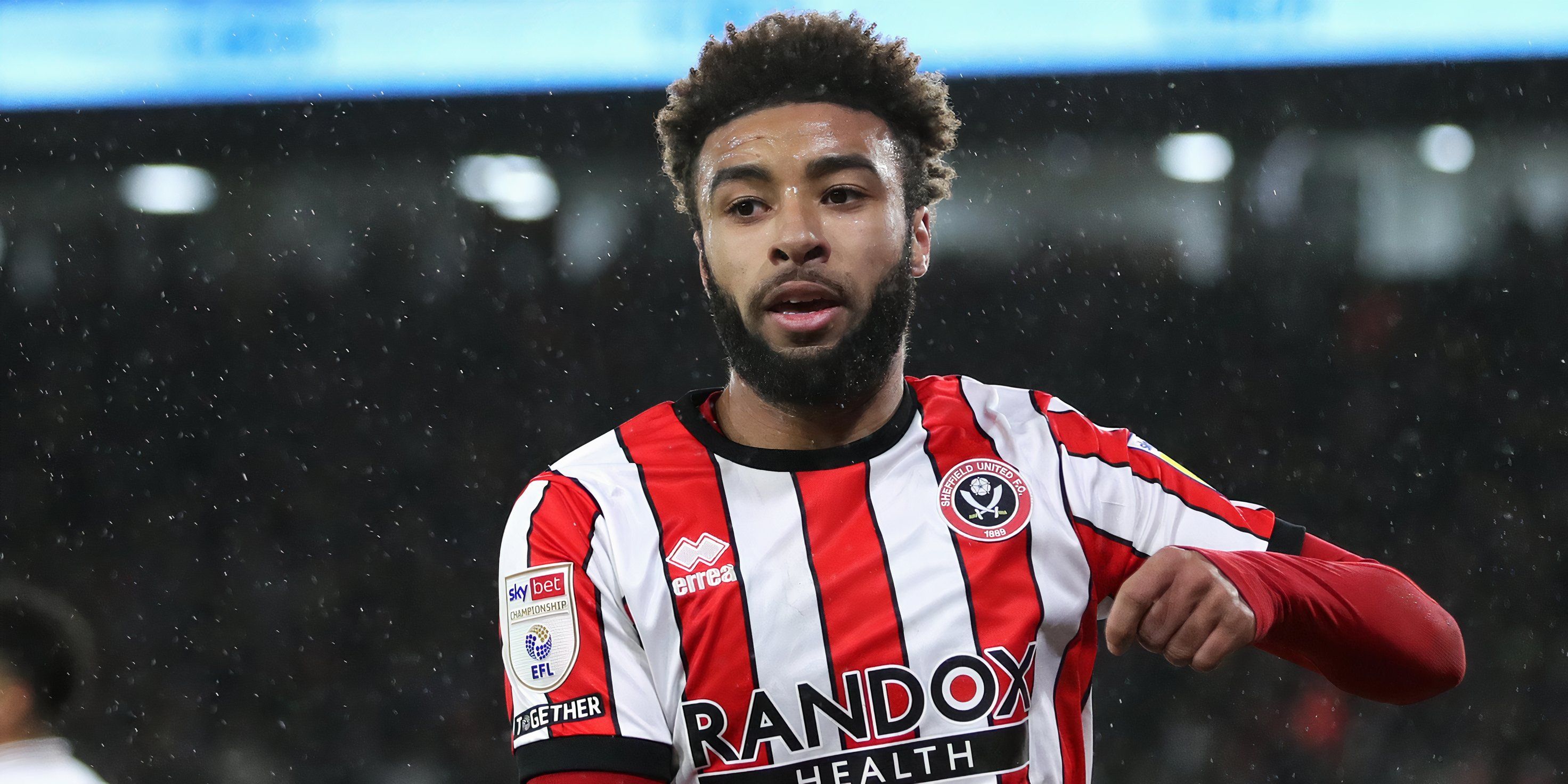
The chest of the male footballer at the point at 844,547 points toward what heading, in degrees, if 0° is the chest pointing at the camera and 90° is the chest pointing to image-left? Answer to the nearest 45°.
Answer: approximately 0°

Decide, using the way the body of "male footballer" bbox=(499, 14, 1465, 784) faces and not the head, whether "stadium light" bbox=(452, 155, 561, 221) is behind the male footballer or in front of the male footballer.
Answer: behind

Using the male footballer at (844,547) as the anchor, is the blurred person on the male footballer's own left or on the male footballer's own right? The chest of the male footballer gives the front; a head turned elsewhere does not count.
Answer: on the male footballer's own right

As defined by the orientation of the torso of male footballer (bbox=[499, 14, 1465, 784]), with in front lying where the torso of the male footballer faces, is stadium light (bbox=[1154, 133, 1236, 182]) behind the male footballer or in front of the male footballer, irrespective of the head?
behind
